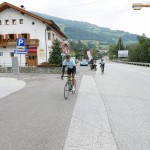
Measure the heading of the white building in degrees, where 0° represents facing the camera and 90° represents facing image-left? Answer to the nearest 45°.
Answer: approximately 0°

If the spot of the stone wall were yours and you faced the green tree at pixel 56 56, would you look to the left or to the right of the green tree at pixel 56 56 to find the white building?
left

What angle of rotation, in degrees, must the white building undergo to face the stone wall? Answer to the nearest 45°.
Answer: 0° — it already faces it
